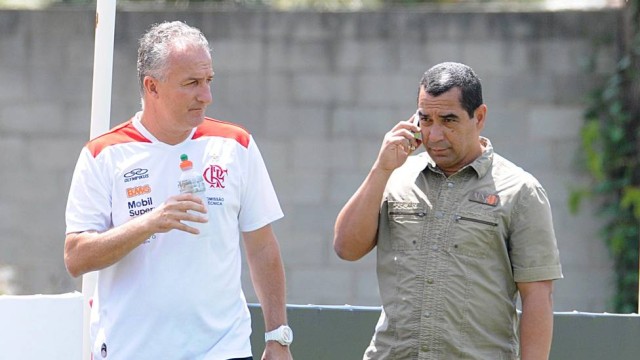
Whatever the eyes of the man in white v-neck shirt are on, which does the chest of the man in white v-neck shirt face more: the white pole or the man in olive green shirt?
the man in olive green shirt

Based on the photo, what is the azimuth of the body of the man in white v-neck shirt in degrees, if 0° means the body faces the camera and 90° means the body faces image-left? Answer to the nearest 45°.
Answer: approximately 0°

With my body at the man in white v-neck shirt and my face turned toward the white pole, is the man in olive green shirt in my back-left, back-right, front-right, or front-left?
back-right

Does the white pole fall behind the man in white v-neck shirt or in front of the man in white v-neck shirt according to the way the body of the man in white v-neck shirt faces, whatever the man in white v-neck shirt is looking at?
behind

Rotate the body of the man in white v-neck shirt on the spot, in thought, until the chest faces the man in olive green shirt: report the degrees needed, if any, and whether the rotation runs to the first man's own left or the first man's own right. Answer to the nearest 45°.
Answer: approximately 90° to the first man's own left

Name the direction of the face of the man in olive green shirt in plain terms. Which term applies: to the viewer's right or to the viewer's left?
to the viewer's left
